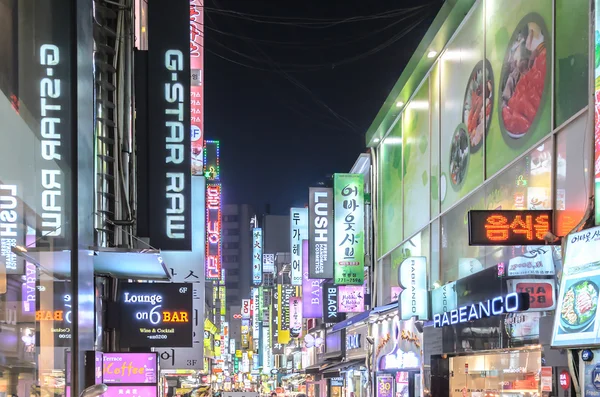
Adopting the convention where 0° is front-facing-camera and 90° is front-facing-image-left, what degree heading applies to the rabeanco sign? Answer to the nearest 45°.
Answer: approximately 45°

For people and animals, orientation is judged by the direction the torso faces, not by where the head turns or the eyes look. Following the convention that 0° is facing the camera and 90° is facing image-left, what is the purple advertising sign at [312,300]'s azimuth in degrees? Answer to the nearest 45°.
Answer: approximately 0°

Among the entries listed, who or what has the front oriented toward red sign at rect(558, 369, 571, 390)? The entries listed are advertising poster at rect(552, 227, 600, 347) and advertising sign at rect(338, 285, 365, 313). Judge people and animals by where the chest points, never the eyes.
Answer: advertising sign at rect(338, 285, 365, 313)

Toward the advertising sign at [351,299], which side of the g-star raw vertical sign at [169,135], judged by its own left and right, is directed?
back

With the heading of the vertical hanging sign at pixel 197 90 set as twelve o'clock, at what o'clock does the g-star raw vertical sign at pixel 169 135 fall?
The g-star raw vertical sign is roughly at 12 o'clock from the vertical hanging sign.

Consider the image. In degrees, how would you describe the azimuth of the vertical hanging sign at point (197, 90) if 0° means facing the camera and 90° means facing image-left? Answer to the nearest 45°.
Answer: approximately 0°
